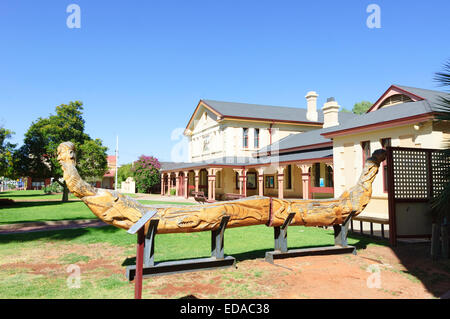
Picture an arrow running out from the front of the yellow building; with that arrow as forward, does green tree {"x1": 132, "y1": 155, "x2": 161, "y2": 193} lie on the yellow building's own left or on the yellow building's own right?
on the yellow building's own right

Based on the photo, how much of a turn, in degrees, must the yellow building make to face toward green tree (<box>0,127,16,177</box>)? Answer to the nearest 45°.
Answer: approximately 90° to its right

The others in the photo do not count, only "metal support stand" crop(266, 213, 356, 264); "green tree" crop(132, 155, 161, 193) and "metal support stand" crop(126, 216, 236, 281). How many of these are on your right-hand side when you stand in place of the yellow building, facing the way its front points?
1

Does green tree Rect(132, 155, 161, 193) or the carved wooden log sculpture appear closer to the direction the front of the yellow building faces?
the carved wooden log sculpture

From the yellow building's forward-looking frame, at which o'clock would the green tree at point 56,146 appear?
The green tree is roughly at 1 o'clock from the yellow building.

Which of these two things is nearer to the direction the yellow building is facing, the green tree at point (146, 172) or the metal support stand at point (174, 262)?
the metal support stand

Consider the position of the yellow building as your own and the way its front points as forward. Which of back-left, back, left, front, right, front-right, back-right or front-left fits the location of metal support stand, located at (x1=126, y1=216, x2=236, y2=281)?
front-left

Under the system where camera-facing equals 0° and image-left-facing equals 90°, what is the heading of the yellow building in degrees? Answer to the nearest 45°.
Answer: approximately 45°

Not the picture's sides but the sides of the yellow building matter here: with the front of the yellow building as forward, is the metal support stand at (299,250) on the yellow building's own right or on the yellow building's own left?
on the yellow building's own left
